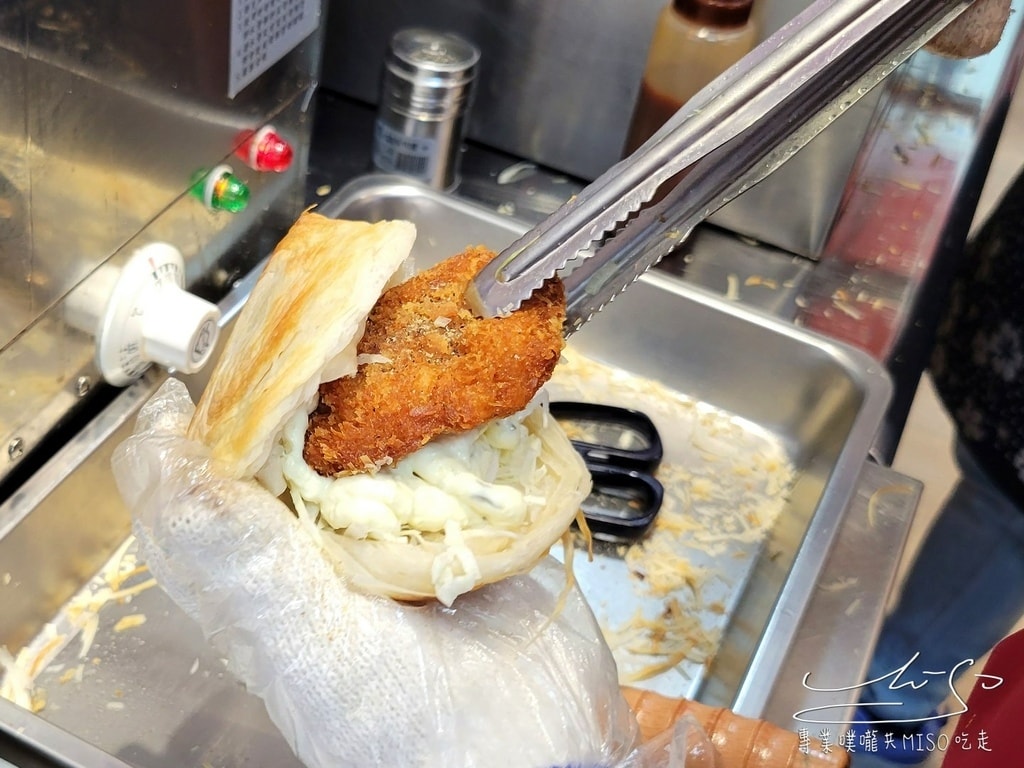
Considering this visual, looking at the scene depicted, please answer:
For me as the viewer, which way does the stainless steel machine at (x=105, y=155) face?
facing the viewer and to the right of the viewer
